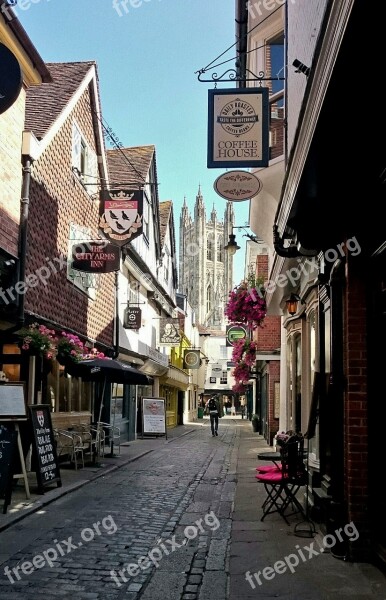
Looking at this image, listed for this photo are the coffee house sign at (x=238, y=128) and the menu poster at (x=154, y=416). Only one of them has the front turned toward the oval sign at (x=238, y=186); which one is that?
the menu poster

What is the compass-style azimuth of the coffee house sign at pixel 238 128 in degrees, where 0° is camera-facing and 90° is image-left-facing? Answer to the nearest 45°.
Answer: approximately 0°

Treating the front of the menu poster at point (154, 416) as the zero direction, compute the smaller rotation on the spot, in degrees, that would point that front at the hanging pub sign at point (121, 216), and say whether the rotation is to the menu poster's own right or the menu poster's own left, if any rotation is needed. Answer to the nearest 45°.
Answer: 0° — it already faces it

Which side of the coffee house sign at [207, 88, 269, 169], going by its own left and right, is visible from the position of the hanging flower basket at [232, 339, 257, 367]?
back

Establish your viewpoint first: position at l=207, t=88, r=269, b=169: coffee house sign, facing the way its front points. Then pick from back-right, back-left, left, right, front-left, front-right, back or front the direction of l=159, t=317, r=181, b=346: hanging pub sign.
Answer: back

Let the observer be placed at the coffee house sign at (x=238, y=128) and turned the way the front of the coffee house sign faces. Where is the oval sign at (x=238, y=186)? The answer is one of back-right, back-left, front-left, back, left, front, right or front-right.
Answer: back

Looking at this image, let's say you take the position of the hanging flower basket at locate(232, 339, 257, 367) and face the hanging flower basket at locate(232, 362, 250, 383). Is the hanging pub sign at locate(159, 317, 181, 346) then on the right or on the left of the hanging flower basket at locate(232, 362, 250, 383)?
left

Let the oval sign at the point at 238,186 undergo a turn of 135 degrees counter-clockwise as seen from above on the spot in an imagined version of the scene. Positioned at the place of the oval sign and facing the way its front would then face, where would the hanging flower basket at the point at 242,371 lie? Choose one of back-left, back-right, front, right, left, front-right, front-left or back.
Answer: front-left

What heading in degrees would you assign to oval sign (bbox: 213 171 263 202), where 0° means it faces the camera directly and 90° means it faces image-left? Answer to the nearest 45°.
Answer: approximately 0°
